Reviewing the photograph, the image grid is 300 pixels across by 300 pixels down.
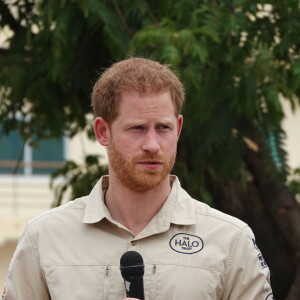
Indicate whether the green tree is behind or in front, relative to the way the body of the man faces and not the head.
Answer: behind

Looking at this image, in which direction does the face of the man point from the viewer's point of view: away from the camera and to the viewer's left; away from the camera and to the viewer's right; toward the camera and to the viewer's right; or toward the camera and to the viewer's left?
toward the camera and to the viewer's right

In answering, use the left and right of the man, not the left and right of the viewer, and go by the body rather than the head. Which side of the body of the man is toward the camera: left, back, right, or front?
front
